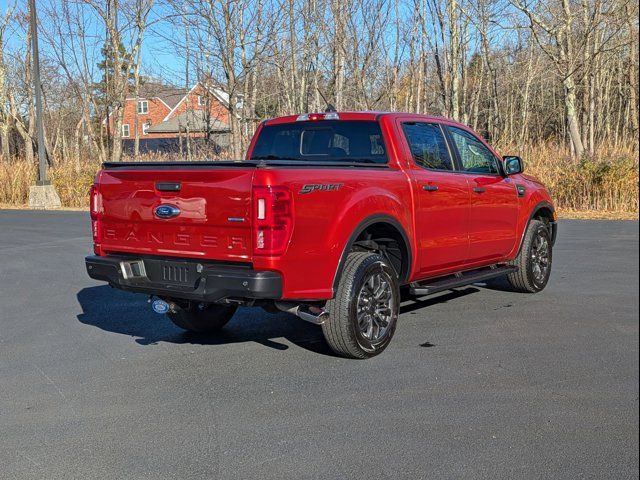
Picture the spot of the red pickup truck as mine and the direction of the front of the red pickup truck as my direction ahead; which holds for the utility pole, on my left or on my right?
on my left

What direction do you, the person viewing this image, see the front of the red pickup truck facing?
facing away from the viewer and to the right of the viewer
